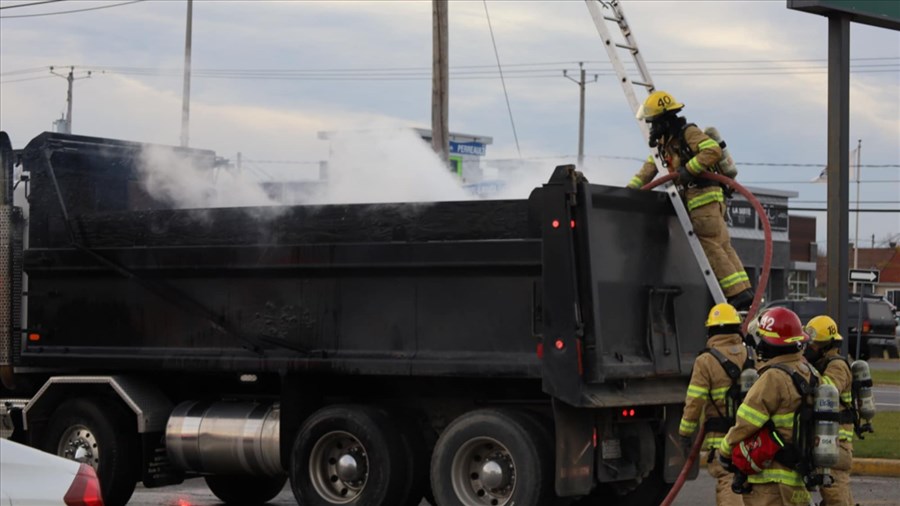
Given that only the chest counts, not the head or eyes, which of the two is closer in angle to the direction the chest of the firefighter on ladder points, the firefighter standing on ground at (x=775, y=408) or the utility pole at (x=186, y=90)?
the utility pole

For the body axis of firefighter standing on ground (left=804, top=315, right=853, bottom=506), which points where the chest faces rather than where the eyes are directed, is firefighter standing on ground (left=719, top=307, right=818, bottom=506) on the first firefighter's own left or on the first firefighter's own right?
on the first firefighter's own left

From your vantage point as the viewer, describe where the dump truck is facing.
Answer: facing away from the viewer and to the left of the viewer

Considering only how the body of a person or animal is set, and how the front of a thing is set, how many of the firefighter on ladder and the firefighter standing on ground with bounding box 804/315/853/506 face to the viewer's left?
2

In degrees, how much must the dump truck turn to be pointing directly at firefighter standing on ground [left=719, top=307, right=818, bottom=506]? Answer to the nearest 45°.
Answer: approximately 180°

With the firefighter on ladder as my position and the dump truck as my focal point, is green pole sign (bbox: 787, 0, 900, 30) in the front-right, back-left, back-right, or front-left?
back-right

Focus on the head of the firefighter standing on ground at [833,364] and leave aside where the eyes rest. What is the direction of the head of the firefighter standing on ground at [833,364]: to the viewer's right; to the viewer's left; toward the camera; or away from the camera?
to the viewer's left

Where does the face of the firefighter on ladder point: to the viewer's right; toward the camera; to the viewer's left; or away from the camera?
to the viewer's left

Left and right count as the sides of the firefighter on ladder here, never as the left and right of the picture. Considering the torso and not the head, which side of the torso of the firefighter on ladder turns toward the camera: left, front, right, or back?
left

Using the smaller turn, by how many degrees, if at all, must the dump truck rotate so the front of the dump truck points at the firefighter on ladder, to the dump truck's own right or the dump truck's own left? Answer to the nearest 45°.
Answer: approximately 135° to the dump truck's own right

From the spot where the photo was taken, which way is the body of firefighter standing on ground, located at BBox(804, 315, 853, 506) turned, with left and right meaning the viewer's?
facing to the left of the viewer

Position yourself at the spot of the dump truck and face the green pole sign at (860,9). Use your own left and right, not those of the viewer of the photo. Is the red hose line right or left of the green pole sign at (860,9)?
right
